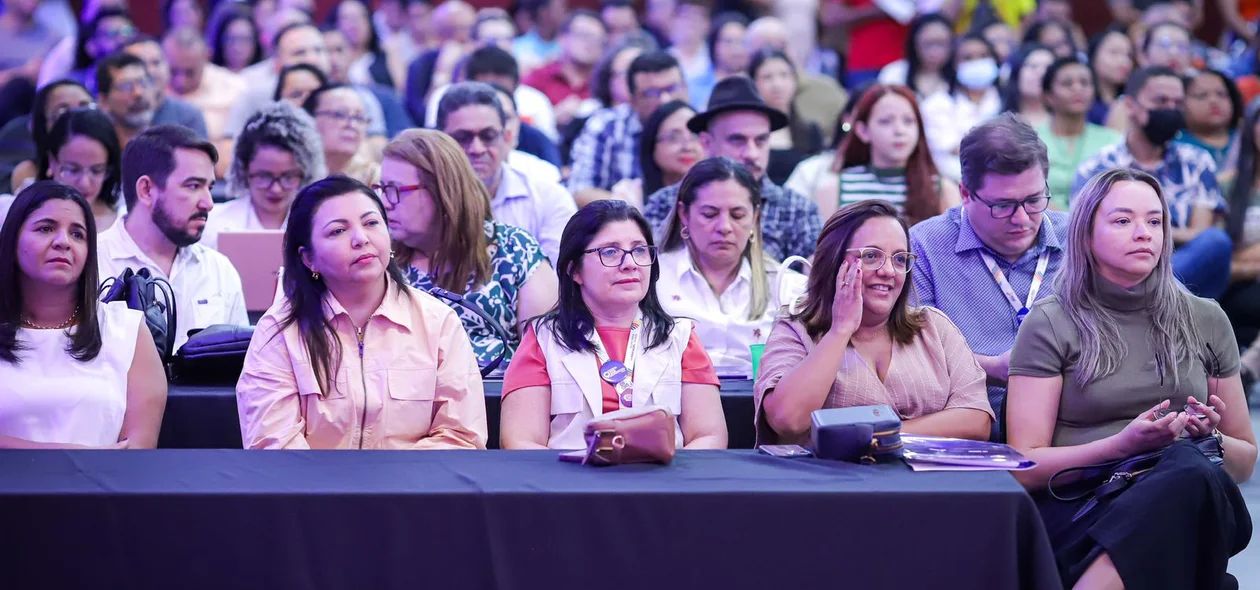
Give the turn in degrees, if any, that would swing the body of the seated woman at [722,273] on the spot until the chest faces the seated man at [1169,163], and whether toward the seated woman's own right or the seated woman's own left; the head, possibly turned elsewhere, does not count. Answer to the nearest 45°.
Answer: approximately 135° to the seated woman's own left

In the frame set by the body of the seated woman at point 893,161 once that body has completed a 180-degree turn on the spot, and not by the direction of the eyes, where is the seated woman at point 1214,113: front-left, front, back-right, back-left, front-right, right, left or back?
front-right

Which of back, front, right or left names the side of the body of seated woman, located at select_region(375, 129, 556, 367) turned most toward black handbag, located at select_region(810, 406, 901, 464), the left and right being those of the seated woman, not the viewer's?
left

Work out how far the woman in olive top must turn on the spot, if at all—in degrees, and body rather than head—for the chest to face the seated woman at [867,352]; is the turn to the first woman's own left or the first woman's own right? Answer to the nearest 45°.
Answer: approximately 135° to the first woman's own right

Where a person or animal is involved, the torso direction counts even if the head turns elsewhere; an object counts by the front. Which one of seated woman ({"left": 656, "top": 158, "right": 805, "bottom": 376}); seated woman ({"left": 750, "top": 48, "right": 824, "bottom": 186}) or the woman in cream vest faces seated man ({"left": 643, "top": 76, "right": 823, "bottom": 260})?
seated woman ({"left": 750, "top": 48, "right": 824, "bottom": 186})

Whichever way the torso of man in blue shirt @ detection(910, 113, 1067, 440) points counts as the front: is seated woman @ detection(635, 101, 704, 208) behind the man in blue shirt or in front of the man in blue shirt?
behind

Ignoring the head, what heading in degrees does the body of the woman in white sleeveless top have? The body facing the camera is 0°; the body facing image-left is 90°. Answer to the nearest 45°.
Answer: approximately 0°

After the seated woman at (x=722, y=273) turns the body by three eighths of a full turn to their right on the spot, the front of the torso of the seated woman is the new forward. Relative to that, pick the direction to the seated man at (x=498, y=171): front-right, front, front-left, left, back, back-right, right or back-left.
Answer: front
